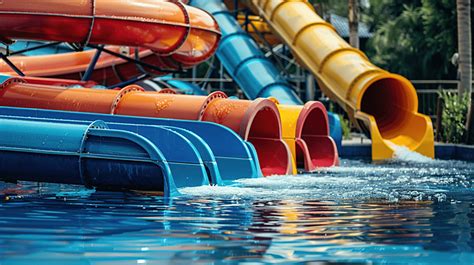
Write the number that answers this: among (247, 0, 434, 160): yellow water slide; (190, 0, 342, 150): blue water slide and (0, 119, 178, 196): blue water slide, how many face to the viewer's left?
0

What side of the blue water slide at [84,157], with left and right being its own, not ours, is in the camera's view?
right

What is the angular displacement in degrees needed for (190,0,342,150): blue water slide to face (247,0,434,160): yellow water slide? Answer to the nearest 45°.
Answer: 0° — it already faces it

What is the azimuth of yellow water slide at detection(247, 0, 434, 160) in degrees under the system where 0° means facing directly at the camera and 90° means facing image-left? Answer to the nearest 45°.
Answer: approximately 315°

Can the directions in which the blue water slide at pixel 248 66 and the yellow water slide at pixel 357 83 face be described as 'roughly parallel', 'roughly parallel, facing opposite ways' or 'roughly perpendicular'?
roughly parallel

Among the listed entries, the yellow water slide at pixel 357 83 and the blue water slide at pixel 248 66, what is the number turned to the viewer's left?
0

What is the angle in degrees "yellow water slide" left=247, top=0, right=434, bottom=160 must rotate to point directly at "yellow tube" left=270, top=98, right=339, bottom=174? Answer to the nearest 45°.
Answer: approximately 45° to its right

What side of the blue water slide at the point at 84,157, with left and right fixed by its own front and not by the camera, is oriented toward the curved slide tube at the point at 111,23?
left

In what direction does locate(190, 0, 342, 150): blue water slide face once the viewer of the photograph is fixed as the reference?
facing the viewer and to the right of the viewer

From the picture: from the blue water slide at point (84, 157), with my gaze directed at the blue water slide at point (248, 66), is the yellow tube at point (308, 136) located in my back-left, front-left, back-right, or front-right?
front-right

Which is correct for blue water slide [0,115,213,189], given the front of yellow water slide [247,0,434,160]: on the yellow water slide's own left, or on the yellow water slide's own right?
on the yellow water slide's own right

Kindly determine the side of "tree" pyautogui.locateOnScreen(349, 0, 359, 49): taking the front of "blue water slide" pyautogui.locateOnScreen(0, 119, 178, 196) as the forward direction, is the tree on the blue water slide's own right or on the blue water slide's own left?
on the blue water slide's own left

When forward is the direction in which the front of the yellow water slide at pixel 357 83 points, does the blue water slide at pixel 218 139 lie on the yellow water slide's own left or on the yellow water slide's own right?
on the yellow water slide's own right
